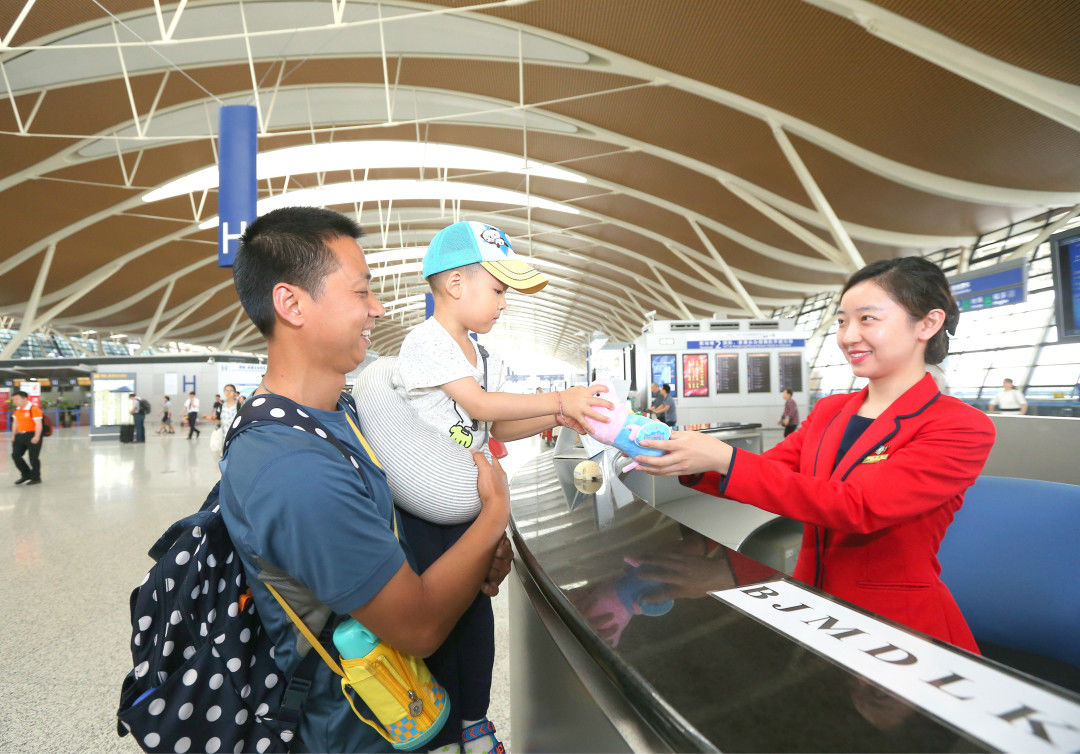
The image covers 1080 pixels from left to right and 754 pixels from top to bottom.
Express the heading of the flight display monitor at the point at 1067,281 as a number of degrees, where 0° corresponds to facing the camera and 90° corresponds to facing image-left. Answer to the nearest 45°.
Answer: approximately 45°

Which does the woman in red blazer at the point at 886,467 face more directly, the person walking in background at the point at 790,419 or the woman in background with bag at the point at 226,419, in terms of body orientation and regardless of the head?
the woman in background with bag

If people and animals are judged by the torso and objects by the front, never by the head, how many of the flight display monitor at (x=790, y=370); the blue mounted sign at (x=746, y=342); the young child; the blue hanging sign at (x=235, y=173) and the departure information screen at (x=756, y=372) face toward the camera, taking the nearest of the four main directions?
4

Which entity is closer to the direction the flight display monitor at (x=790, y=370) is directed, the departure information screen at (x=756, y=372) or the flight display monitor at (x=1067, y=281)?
the flight display monitor

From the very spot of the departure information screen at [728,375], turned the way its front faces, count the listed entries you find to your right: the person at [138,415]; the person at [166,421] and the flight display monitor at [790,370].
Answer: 2

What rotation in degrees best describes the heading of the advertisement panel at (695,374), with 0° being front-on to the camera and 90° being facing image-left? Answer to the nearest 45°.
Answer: approximately 0°

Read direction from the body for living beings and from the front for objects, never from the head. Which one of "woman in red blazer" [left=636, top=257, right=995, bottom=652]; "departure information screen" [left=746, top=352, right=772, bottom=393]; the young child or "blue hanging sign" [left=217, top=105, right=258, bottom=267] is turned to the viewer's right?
the young child

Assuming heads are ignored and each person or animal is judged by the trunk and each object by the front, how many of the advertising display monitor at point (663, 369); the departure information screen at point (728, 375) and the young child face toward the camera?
2

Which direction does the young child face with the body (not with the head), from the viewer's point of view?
to the viewer's right

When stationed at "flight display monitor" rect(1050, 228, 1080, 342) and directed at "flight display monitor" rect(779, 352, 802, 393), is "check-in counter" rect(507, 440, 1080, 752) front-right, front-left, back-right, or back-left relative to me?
back-left
